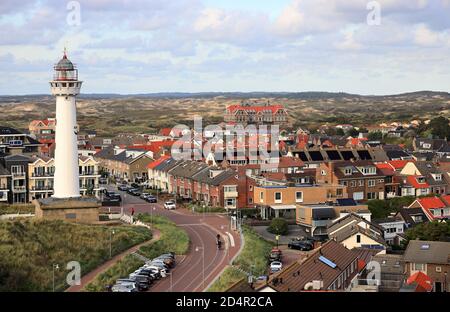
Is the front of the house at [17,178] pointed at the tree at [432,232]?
no

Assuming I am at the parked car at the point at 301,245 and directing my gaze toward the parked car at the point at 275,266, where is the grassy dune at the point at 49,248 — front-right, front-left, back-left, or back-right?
front-right

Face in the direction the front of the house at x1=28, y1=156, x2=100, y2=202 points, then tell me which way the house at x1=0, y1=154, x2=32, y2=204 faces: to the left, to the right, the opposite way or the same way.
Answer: the same way

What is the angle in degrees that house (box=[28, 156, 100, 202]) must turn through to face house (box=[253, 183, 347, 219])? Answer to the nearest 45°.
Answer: approximately 90° to its left

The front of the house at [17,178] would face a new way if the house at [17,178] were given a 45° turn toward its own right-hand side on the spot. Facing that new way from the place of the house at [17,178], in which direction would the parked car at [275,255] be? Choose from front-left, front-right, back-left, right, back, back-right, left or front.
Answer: left

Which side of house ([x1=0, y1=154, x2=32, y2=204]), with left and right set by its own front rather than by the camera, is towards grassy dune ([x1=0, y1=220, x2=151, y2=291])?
front

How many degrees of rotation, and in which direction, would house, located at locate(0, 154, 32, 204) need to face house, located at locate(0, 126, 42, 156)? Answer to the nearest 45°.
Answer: approximately 180°

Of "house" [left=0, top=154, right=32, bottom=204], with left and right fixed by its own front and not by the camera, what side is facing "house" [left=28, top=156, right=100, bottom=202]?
left

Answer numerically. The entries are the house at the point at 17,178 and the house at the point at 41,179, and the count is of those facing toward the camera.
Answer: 2

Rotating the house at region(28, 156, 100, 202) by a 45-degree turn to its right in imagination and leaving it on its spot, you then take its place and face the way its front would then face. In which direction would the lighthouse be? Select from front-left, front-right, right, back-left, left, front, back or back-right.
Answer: front-left

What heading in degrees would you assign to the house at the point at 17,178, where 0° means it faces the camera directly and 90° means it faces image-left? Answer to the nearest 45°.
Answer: approximately 0°

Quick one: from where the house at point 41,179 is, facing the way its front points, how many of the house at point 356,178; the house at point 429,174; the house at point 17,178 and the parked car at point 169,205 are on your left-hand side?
3

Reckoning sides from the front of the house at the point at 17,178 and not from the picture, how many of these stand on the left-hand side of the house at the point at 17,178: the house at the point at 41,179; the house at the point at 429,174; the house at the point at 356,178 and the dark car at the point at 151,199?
4

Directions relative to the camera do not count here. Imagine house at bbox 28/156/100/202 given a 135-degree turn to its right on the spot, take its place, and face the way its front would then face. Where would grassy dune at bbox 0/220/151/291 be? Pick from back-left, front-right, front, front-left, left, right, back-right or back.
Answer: back-left

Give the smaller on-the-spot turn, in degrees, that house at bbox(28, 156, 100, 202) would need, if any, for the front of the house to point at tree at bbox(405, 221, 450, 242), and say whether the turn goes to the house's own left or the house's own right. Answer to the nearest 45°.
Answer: approximately 45° to the house's own left

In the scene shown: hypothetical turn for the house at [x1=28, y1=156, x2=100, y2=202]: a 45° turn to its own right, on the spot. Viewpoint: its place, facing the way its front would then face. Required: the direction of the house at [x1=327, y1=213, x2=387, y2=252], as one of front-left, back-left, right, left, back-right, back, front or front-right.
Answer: left

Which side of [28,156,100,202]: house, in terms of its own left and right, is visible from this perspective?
front

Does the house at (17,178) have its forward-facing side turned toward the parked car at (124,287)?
yes
